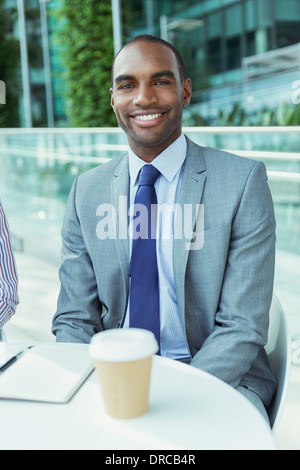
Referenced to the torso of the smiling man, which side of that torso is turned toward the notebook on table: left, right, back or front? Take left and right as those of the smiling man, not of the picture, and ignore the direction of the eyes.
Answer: front

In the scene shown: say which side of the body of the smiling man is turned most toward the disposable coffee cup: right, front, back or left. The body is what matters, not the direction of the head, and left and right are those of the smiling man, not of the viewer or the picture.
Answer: front

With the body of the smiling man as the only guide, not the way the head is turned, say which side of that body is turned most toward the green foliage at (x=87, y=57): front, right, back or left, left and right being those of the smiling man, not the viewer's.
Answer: back

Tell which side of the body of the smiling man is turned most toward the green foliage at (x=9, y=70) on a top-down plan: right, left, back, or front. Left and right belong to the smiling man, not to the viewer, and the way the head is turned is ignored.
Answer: back

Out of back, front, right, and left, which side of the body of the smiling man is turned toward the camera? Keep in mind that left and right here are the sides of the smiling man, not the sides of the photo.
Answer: front

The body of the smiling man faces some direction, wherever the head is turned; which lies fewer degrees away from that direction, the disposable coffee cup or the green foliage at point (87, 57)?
the disposable coffee cup

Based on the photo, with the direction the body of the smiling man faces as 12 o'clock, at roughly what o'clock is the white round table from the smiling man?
The white round table is roughly at 12 o'clock from the smiling man.

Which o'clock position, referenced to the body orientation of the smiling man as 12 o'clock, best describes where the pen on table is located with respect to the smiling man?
The pen on table is roughly at 1 o'clock from the smiling man.
